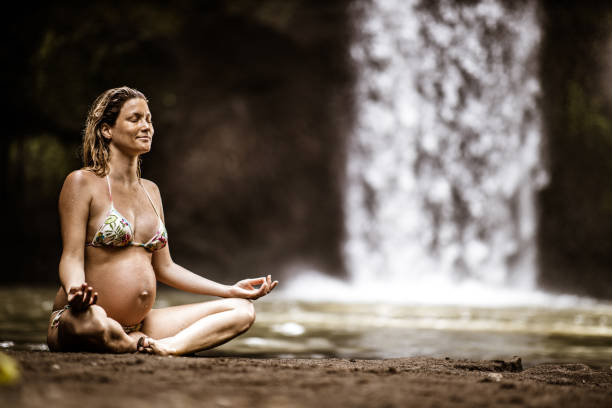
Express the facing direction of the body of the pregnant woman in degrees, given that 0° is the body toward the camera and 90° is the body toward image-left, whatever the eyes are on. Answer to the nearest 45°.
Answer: approximately 315°

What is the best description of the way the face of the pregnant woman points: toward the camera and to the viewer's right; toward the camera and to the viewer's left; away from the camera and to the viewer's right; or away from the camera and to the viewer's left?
toward the camera and to the viewer's right

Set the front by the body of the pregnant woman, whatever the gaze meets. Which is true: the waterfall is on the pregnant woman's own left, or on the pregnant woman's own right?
on the pregnant woman's own left
